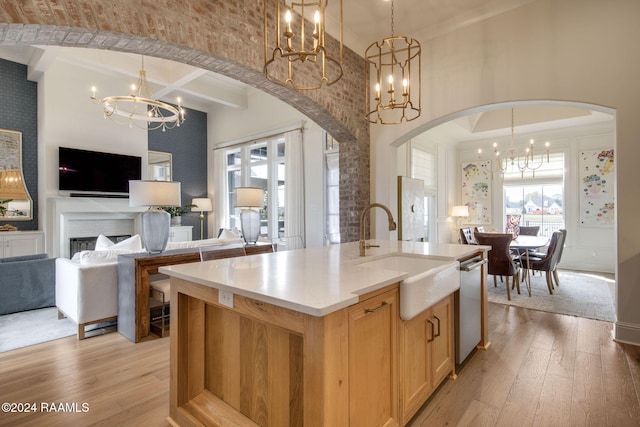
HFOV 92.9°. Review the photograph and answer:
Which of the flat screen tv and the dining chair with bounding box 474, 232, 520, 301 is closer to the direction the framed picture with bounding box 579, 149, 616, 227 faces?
the dining chair

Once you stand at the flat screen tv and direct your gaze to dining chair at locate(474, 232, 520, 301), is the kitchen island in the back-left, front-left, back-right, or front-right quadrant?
front-right

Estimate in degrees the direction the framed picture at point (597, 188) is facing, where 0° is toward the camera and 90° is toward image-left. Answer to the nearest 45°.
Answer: approximately 0°

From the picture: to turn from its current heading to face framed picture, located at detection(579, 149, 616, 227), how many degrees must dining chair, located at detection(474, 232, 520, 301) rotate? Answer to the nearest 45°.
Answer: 0° — it already faces it

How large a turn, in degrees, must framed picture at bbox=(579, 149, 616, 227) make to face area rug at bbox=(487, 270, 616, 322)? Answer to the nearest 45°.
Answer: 0° — it already faces it

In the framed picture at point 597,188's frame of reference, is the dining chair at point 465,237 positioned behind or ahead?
ahead

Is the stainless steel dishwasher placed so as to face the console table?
no

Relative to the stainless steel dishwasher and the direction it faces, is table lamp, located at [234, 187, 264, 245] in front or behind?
behind

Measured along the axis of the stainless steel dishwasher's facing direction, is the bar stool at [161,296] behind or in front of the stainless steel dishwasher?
behind

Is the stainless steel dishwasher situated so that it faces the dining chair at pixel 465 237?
no

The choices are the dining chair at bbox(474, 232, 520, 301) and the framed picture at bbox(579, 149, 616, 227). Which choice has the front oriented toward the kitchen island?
the framed picture

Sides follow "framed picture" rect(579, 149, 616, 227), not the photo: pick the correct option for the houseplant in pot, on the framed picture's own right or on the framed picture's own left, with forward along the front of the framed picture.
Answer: on the framed picture's own right

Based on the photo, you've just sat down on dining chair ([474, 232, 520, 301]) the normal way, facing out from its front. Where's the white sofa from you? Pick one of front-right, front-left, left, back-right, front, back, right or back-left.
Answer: back

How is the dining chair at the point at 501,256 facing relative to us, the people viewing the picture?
facing away from the viewer and to the right of the viewer

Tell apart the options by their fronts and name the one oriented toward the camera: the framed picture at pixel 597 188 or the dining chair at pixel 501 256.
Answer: the framed picture

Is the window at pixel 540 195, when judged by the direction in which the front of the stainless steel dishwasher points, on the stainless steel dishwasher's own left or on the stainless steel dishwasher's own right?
on the stainless steel dishwasher's own left
